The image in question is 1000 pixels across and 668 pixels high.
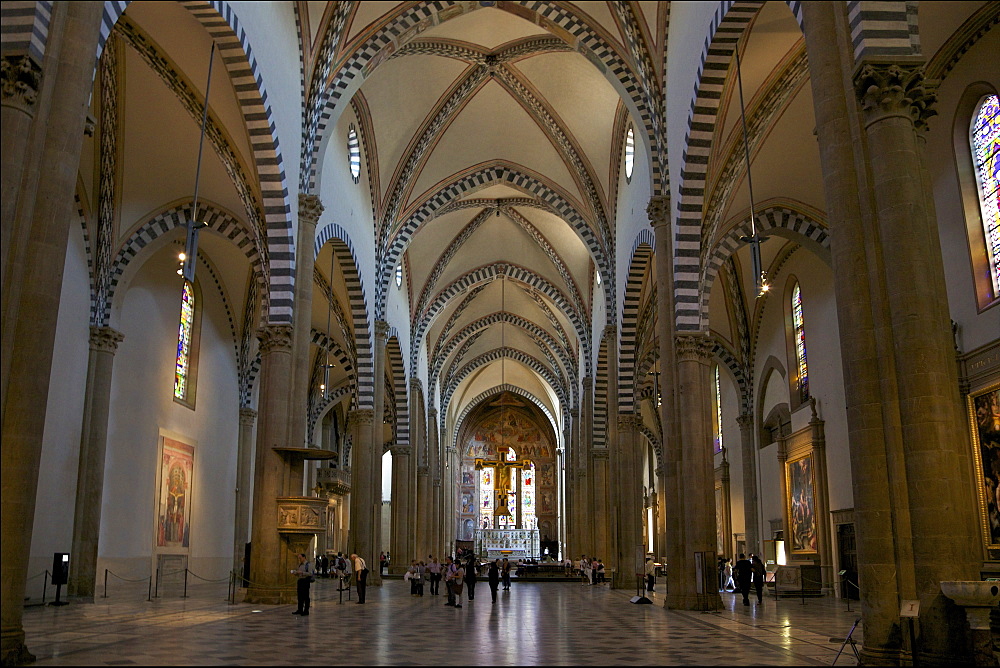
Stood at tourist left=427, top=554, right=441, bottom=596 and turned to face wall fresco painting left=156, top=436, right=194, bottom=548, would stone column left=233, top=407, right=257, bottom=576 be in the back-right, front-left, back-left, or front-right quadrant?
front-right

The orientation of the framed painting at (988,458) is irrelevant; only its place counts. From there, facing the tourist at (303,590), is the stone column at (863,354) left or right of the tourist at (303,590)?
left

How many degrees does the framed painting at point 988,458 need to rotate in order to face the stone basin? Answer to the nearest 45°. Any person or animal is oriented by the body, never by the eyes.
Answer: approximately 45° to its left

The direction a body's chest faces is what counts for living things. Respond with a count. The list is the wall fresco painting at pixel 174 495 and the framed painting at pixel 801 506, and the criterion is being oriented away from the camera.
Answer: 0

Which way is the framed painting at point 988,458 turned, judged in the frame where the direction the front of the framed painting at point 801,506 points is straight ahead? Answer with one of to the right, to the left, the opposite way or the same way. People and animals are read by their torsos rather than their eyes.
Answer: the same way

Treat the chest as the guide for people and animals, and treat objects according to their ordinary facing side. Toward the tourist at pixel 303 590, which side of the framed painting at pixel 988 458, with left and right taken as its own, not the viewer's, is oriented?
front

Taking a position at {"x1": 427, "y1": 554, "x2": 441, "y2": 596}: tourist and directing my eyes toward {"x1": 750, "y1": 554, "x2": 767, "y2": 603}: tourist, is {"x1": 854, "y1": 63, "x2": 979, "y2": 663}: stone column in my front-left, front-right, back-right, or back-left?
front-right

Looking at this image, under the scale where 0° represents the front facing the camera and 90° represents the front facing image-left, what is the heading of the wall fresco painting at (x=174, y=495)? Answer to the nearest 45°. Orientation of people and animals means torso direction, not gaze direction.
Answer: approximately 315°

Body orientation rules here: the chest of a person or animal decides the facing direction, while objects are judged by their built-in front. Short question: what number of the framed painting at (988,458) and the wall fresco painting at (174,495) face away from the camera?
0

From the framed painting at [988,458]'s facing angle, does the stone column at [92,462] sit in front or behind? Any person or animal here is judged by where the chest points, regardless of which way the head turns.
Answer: in front

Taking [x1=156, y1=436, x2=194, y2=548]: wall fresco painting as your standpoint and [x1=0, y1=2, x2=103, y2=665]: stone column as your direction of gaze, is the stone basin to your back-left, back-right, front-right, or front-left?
front-left

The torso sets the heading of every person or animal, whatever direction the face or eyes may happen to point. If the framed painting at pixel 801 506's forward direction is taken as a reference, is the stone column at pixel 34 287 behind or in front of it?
in front

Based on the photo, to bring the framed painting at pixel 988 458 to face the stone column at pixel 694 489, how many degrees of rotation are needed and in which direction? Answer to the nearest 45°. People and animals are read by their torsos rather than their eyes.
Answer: approximately 45° to its right

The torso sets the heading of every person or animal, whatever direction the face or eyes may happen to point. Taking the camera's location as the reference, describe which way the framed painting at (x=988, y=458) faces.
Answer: facing the viewer and to the left of the viewer

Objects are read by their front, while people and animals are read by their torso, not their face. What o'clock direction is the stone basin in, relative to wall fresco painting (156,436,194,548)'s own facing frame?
The stone basin is roughly at 1 o'clock from the wall fresco painting.

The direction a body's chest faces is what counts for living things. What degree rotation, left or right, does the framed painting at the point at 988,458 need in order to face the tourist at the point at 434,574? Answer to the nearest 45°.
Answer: approximately 45° to its right

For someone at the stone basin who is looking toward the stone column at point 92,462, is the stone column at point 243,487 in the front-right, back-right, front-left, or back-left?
front-right

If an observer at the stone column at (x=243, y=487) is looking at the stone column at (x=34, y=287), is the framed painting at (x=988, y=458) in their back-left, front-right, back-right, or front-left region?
front-left

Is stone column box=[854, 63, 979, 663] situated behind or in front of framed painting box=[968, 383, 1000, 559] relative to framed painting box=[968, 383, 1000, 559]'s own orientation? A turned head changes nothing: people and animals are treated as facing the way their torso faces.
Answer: in front
